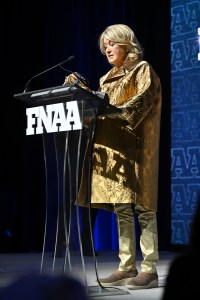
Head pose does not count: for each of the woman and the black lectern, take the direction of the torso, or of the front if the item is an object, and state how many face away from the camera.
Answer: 0

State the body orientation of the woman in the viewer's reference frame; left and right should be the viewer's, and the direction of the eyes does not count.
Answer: facing to the left of the viewer

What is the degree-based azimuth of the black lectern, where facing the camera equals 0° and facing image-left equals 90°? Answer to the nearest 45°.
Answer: approximately 45°
